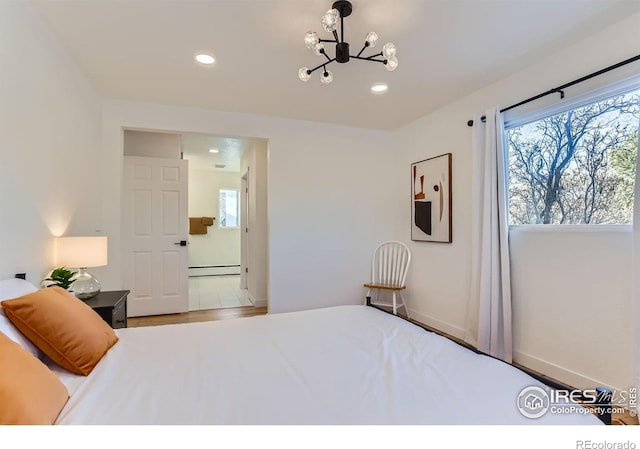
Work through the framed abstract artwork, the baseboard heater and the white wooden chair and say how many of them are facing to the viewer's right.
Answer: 0

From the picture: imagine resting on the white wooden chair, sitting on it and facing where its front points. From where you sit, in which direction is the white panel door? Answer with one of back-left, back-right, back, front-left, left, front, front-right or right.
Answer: front-right

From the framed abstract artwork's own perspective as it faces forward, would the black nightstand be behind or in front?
in front

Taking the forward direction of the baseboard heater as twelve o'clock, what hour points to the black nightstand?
The black nightstand is roughly at 12 o'clock from the baseboard heater.

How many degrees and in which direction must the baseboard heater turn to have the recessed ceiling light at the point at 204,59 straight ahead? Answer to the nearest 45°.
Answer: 0° — it already faces it

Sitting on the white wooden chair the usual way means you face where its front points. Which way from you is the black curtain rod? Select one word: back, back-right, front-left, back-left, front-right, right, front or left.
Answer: left

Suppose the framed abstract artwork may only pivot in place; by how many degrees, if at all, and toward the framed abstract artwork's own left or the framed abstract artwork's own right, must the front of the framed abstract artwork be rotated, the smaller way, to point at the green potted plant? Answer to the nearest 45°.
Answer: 0° — it already faces it

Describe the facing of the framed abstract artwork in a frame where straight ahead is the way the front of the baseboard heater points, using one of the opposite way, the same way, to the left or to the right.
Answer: to the right

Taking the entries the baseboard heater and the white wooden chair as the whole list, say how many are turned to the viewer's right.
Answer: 0

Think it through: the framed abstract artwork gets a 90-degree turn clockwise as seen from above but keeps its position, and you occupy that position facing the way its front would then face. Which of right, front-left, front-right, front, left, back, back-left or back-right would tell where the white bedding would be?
back-left

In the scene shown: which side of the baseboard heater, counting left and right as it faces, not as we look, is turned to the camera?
front

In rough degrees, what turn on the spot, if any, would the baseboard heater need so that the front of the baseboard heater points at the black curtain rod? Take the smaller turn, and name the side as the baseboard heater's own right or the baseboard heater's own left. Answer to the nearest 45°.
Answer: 0° — it already faces it

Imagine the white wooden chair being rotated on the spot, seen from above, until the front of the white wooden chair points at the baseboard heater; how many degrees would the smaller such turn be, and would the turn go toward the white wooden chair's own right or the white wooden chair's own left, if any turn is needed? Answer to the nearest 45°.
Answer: approximately 90° to the white wooden chair's own right

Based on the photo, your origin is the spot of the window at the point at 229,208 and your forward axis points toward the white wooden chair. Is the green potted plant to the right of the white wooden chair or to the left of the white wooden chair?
right

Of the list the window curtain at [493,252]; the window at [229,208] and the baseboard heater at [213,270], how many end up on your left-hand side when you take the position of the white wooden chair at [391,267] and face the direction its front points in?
1

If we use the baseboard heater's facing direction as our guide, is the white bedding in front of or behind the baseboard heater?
in front
